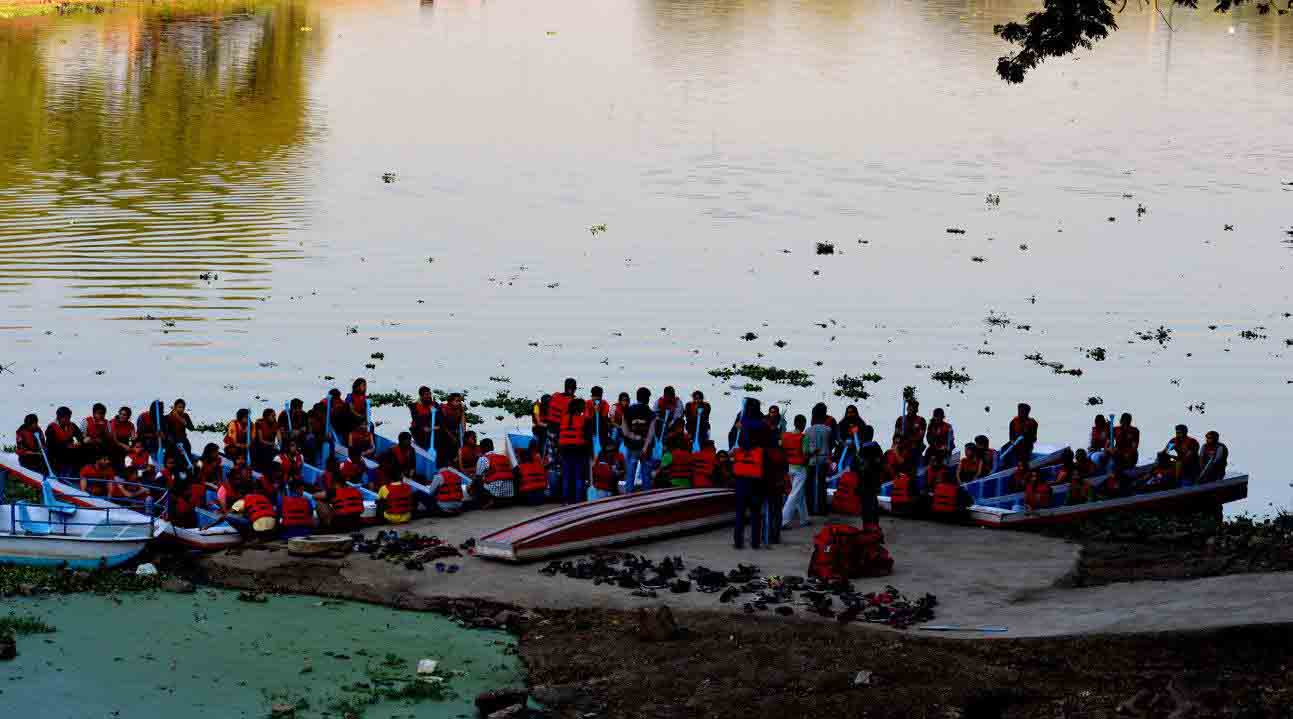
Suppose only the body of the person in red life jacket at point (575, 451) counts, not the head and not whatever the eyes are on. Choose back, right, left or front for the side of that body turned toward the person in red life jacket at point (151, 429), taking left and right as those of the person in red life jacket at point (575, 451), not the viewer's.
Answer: left

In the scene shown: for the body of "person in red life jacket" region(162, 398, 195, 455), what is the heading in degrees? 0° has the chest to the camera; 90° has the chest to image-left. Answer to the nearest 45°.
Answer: approximately 0°

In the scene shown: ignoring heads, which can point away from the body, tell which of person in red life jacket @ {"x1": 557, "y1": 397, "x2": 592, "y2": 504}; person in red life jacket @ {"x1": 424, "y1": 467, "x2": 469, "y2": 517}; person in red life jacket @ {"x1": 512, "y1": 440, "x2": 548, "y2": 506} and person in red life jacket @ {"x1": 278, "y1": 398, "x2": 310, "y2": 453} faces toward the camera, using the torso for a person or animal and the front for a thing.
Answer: person in red life jacket @ {"x1": 278, "y1": 398, "x2": 310, "y2": 453}

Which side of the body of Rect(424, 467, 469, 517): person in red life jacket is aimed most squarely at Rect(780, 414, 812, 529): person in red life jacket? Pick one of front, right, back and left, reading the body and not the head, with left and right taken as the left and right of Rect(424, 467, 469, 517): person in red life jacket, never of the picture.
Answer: right

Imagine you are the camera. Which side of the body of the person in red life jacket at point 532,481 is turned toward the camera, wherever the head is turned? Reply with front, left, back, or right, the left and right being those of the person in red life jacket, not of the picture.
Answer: back

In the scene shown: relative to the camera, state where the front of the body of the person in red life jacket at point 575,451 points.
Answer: away from the camera
